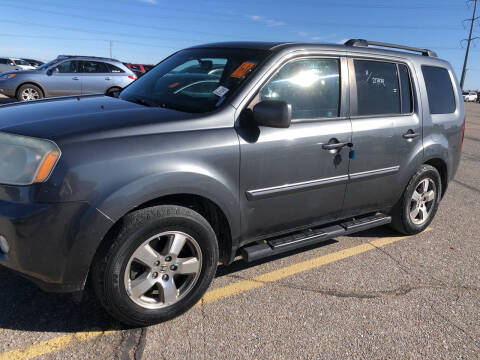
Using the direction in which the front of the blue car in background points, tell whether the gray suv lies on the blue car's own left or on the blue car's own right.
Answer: on the blue car's own left

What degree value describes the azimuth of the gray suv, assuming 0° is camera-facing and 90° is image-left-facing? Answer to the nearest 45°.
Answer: approximately 45°

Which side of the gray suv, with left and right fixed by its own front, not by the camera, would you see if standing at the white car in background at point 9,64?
right

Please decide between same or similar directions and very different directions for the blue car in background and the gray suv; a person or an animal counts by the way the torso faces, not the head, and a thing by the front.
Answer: same or similar directions

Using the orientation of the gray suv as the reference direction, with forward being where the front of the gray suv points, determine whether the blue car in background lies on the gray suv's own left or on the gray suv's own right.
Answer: on the gray suv's own right

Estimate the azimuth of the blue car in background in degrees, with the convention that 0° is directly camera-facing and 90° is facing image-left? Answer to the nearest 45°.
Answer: approximately 90°

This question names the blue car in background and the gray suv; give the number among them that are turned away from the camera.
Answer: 0

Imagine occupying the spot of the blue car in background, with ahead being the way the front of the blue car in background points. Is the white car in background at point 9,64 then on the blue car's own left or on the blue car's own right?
on the blue car's own right
